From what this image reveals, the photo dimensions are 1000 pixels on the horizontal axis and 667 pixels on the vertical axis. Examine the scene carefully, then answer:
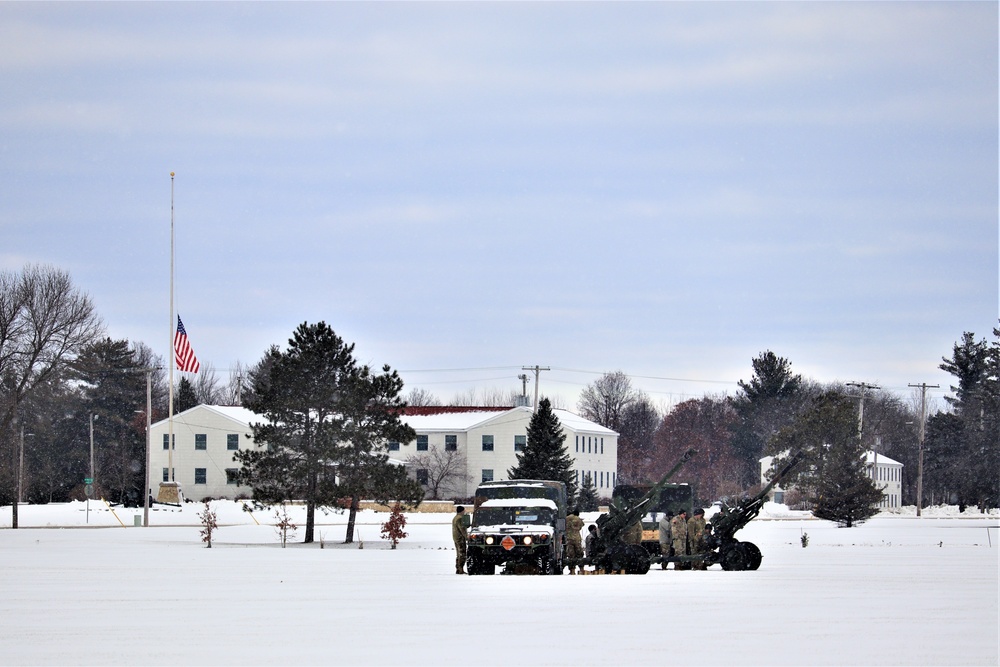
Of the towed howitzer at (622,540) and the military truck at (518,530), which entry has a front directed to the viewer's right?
the towed howitzer

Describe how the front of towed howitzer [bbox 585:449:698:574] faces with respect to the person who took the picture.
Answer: facing to the right of the viewer

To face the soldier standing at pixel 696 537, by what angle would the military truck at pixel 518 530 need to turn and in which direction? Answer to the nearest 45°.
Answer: approximately 135° to its left

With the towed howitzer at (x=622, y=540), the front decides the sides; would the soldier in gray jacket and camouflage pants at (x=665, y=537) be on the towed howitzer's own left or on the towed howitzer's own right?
on the towed howitzer's own left

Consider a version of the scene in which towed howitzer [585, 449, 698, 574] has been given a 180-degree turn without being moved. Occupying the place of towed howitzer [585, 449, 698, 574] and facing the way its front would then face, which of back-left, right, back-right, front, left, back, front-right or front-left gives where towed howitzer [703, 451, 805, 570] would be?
back

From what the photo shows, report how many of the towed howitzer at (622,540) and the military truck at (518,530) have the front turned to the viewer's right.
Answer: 1

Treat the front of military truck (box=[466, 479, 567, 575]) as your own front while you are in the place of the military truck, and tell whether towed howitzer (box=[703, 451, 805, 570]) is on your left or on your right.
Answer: on your left

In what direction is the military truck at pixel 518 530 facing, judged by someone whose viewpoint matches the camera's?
facing the viewer

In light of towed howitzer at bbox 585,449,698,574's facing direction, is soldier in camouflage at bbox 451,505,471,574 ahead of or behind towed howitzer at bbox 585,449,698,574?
behind
